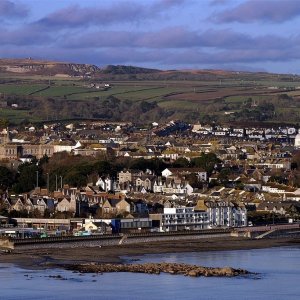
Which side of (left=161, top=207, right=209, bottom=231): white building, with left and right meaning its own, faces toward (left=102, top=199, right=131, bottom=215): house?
right

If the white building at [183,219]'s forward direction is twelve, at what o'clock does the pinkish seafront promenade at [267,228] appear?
The pinkish seafront promenade is roughly at 9 o'clock from the white building.

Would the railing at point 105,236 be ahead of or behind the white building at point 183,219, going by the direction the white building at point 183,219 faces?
ahead

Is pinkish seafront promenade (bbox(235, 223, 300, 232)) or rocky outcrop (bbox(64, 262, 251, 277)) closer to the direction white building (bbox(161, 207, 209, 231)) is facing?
the rocky outcrop

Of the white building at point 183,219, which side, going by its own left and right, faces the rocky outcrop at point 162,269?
front

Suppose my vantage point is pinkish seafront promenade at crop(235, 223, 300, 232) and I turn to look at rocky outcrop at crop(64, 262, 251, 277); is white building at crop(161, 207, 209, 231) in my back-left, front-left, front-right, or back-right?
front-right

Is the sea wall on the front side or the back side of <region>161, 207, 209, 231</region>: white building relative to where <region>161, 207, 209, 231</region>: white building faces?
on the front side

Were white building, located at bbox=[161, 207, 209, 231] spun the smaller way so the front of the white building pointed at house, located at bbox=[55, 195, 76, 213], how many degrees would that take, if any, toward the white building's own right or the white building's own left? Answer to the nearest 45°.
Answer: approximately 90° to the white building's own right

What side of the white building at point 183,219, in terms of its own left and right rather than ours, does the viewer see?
front
